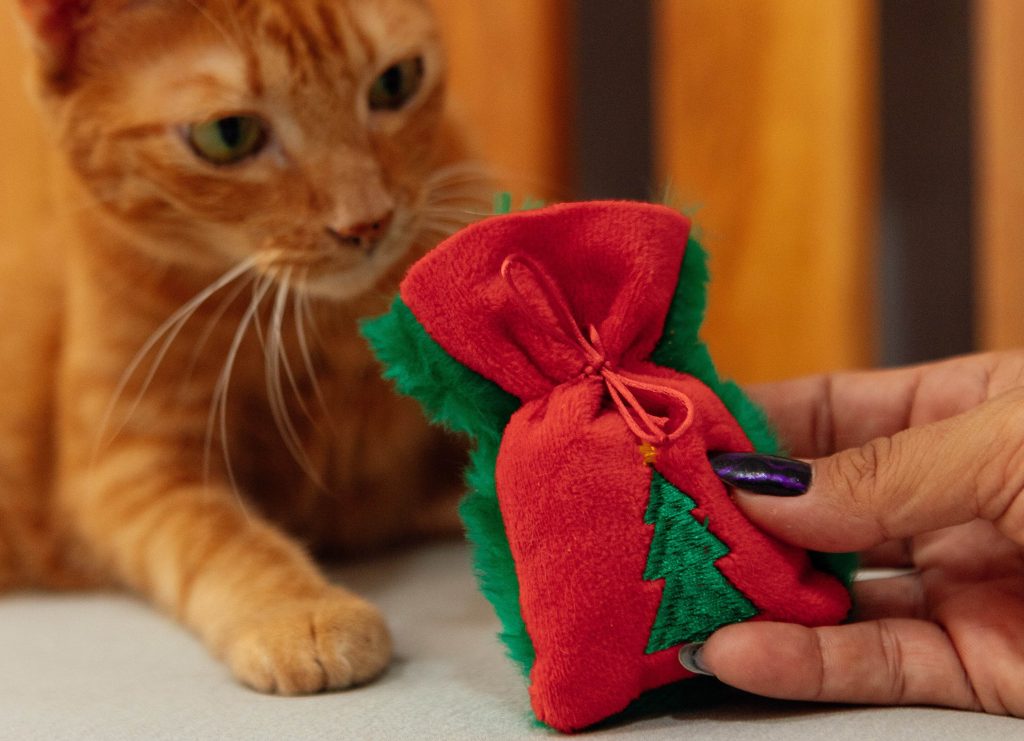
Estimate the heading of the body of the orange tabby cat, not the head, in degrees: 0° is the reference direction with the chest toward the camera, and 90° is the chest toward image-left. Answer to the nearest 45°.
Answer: approximately 315°
